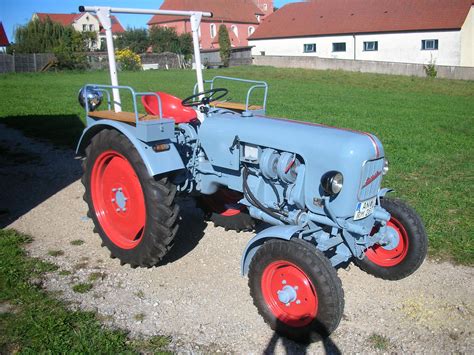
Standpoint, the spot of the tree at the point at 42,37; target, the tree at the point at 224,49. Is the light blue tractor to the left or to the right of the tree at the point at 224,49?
right

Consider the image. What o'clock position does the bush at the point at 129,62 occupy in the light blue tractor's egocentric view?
The bush is roughly at 7 o'clock from the light blue tractor.

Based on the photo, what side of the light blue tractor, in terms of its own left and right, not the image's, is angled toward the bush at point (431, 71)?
left

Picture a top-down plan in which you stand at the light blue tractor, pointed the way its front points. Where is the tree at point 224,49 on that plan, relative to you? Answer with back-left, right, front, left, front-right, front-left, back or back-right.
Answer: back-left

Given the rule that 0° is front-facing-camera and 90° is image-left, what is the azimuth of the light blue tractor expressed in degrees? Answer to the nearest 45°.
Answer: approximately 315°

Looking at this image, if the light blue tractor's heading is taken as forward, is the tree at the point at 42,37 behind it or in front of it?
behind

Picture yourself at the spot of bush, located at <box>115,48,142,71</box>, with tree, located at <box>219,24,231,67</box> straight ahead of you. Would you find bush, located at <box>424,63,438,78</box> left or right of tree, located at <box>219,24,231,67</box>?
right
